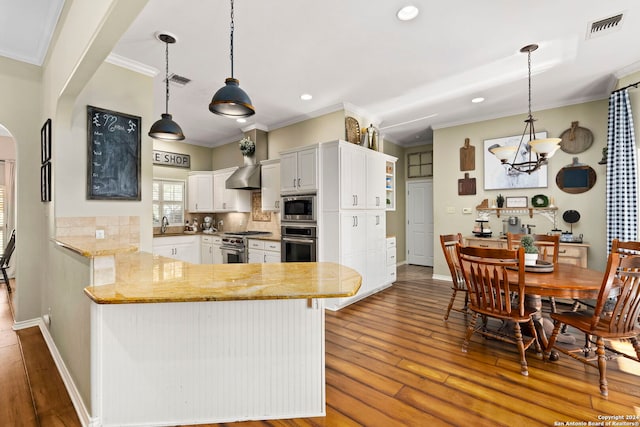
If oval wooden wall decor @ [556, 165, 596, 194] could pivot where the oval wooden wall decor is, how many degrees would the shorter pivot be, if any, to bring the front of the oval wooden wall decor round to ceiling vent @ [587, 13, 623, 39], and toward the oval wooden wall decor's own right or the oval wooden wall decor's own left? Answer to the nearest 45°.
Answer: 0° — it already faces it

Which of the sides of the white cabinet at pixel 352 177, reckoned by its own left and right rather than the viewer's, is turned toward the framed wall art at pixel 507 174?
left

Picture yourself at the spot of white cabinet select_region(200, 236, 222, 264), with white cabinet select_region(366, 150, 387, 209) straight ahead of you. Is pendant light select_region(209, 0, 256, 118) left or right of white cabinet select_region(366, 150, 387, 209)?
right

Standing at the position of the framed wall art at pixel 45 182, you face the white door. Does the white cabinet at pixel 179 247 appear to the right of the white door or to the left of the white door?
left

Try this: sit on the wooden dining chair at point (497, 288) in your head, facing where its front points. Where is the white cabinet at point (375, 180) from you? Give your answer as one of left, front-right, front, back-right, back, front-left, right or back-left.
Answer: left

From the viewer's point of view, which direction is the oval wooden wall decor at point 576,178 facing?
toward the camera

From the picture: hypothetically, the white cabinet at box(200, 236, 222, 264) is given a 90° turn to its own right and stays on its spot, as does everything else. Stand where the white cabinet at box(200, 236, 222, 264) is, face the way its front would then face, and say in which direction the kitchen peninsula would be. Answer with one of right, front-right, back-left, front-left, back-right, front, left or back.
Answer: back-left

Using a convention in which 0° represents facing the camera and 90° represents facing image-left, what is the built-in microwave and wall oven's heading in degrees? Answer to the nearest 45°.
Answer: approximately 45°

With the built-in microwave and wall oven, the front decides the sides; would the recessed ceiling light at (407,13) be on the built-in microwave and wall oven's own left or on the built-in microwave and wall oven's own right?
on the built-in microwave and wall oven's own left

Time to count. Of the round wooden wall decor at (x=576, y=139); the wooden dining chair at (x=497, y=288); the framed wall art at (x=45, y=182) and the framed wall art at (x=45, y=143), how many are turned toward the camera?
1

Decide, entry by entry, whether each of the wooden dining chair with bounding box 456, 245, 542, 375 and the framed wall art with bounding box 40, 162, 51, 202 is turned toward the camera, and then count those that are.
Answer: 0
